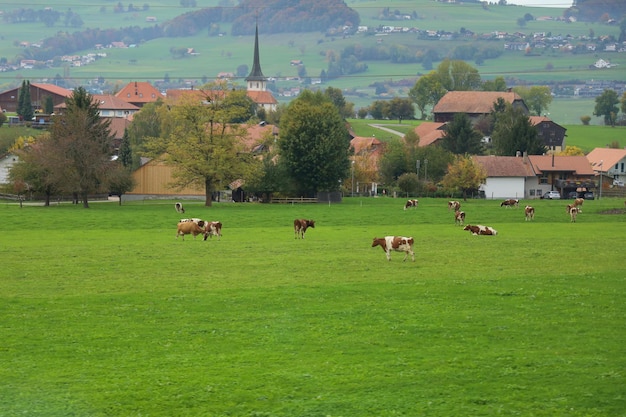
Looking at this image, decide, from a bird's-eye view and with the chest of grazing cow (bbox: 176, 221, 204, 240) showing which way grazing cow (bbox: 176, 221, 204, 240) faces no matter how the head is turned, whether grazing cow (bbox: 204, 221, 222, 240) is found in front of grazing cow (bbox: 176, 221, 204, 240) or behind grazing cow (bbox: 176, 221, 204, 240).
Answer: in front

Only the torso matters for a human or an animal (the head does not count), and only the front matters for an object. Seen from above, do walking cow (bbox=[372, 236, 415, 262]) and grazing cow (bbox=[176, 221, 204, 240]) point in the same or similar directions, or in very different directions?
very different directions

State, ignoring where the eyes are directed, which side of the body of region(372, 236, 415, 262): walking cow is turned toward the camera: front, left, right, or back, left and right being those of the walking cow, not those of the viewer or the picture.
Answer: left

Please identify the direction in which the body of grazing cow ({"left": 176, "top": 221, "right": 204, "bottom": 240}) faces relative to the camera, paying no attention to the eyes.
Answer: to the viewer's right

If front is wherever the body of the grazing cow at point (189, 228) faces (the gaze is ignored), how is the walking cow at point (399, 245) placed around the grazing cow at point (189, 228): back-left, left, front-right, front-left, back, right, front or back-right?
front-right

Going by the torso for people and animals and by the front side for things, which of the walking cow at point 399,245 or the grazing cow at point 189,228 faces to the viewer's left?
the walking cow at point 399,245

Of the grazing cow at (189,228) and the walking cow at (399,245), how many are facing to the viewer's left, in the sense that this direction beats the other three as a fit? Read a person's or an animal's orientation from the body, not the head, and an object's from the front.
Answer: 1
